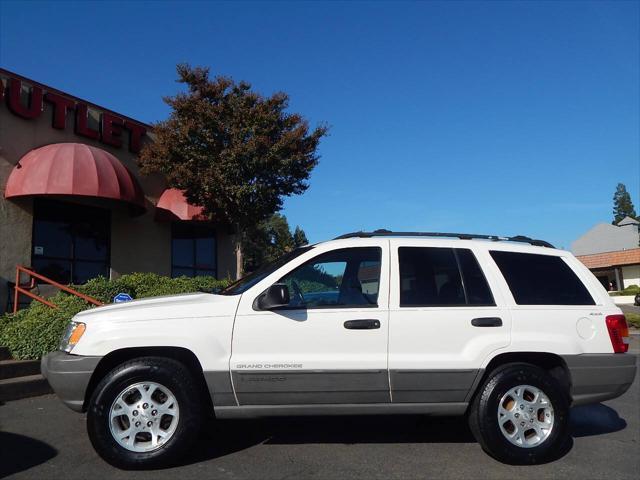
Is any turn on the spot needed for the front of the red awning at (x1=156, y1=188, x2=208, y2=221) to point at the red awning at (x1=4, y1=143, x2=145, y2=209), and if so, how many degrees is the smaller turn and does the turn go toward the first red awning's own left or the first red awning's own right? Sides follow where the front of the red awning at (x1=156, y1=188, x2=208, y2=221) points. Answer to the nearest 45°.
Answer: approximately 90° to the first red awning's own right

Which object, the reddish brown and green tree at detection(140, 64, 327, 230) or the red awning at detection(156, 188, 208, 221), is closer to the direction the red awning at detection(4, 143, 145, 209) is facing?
the reddish brown and green tree

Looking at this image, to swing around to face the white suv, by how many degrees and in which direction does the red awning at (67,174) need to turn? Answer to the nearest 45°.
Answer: approximately 45° to its right

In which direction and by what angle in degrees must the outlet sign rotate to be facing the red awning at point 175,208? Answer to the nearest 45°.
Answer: approximately 45° to its left

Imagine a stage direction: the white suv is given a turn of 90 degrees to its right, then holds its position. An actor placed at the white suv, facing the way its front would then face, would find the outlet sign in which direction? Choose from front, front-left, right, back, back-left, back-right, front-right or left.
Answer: front-left

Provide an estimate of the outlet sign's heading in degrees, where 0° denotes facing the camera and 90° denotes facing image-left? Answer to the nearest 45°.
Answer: approximately 315°

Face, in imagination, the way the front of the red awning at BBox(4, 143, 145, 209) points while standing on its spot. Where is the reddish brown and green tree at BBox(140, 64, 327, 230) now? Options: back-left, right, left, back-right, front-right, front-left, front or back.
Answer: front-left

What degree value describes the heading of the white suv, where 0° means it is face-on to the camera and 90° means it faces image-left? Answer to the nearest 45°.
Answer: approximately 90°

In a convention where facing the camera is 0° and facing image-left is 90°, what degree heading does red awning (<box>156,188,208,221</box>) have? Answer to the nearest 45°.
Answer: approximately 315°
